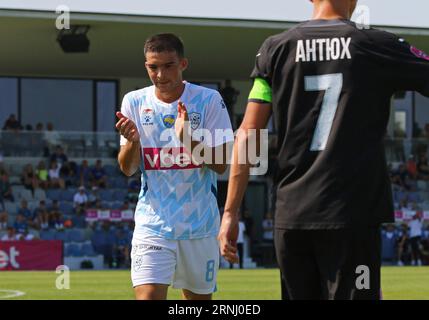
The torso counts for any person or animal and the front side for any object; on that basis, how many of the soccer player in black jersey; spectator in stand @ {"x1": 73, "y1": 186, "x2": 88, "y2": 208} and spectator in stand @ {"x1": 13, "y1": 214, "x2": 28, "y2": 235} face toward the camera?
2

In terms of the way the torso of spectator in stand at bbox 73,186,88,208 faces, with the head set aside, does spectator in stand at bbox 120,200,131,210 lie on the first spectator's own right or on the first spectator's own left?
on the first spectator's own left

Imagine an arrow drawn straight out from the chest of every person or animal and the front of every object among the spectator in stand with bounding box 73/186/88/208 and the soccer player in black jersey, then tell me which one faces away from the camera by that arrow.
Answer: the soccer player in black jersey

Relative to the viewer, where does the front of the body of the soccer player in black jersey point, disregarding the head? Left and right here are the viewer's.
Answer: facing away from the viewer

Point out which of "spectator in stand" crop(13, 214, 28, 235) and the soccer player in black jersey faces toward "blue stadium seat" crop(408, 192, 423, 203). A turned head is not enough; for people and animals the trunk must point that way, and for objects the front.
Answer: the soccer player in black jersey

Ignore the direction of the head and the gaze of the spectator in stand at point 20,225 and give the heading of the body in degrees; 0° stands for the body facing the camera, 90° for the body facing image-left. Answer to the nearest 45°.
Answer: approximately 0°

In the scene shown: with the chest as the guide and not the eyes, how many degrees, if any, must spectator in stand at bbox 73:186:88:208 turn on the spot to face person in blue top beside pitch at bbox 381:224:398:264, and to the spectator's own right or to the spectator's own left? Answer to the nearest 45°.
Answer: approximately 90° to the spectator's own left

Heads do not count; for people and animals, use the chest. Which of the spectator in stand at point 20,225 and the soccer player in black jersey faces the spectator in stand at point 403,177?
the soccer player in black jersey

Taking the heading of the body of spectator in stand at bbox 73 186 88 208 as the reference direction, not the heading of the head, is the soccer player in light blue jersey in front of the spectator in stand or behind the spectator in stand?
in front

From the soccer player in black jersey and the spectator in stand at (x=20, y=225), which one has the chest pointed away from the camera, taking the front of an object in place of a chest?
the soccer player in black jersey

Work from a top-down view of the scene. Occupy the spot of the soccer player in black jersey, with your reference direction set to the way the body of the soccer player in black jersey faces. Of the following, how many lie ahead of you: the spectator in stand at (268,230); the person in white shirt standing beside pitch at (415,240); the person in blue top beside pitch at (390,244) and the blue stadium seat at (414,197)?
4

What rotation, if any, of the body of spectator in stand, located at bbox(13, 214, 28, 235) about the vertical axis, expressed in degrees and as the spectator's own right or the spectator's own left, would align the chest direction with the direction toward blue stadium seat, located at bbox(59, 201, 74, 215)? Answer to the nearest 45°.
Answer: approximately 135° to the spectator's own left
